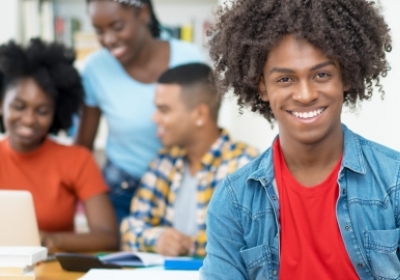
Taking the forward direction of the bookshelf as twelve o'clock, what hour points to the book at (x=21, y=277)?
The book is roughly at 12 o'clock from the bookshelf.

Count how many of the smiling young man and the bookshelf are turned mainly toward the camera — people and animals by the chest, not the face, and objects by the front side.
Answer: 2

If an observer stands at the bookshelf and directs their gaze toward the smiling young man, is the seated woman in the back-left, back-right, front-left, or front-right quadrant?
front-right

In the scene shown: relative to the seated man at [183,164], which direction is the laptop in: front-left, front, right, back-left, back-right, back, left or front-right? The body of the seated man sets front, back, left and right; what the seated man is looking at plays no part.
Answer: front

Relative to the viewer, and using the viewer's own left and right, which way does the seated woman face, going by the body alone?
facing the viewer and to the left of the viewer

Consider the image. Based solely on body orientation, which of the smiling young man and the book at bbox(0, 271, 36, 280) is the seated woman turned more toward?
the book

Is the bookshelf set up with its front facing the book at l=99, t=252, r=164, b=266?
yes

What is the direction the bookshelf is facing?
toward the camera

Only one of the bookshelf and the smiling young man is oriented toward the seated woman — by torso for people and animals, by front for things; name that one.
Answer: the bookshelf

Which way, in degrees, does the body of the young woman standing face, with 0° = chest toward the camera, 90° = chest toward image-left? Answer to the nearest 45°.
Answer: approximately 45°

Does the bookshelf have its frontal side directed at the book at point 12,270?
yes

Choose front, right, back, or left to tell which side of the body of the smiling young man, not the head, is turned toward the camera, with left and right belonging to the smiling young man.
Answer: front

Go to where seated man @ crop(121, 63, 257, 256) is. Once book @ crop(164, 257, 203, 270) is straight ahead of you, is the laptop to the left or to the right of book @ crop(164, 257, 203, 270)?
right

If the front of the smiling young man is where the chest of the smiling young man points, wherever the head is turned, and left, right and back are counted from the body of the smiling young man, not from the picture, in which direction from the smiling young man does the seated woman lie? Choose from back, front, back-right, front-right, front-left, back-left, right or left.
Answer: back-right
